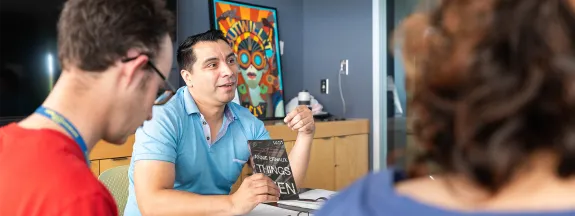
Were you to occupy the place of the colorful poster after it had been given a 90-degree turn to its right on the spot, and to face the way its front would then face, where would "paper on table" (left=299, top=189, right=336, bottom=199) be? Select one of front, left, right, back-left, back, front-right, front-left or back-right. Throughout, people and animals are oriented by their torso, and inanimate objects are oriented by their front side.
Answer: front-left

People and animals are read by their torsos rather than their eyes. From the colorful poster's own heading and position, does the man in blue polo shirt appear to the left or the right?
on its right

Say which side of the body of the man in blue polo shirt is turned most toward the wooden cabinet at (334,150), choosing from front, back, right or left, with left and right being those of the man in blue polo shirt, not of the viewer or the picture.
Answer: left

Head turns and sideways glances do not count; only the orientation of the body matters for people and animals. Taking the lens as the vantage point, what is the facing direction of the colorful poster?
facing the viewer and to the right of the viewer

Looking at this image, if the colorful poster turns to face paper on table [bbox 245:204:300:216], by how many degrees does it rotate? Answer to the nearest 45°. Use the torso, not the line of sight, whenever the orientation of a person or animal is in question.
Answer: approximately 45° to its right

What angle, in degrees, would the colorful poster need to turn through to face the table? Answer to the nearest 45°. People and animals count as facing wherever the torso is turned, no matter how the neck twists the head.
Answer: approximately 45° to its right

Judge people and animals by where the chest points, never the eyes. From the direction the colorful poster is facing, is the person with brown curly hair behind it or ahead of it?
ahead

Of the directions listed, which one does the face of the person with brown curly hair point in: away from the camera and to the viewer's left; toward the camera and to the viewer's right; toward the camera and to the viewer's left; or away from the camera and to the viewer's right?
away from the camera and to the viewer's left

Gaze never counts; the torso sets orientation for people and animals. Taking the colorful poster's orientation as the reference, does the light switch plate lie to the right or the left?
on its left

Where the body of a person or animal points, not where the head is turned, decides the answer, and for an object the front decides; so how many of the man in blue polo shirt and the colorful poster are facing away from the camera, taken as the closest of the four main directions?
0

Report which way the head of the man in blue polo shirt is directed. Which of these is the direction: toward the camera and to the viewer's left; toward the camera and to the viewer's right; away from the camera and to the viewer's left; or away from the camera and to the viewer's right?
toward the camera and to the viewer's right
